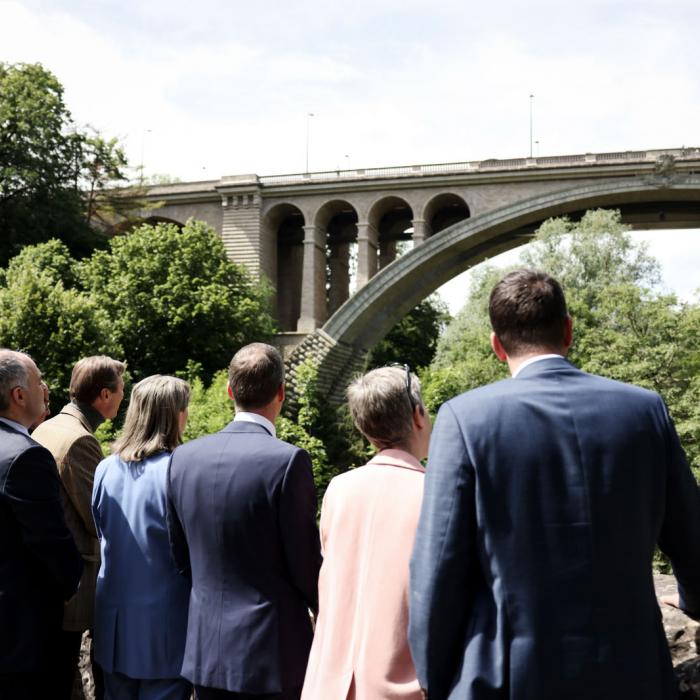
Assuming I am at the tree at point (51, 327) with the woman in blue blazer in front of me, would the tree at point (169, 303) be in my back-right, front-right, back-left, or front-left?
back-left

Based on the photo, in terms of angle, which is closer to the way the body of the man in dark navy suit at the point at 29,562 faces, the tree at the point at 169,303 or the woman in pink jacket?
the tree

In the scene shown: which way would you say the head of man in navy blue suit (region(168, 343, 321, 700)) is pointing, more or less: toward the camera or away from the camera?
away from the camera

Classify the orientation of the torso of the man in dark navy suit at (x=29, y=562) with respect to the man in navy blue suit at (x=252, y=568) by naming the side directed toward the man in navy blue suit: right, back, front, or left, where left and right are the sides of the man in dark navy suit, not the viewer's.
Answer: right

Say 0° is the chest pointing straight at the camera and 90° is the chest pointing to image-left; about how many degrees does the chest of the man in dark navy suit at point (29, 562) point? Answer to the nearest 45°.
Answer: approximately 225°

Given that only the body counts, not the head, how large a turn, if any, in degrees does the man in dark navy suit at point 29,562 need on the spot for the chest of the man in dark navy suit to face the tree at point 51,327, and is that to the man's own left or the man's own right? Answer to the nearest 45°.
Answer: approximately 45° to the man's own left

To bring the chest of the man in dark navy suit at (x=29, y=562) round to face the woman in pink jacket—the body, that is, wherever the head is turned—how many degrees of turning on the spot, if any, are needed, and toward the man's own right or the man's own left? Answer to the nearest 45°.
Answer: approximately 90° to the man's own right

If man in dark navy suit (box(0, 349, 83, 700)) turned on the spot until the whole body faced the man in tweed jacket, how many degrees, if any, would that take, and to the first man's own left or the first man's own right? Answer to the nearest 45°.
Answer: approximately 45° to the first man's own left

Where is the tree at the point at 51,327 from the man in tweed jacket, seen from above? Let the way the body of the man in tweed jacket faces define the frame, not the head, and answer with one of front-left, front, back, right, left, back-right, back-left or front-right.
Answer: front-left

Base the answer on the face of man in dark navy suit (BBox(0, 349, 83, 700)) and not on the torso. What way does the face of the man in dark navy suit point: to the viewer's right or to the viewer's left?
to the viewer's right
